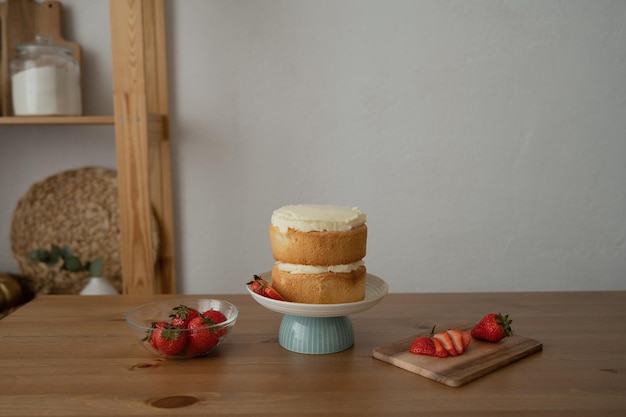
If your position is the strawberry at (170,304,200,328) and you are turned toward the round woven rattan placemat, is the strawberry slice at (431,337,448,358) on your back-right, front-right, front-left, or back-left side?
back-right

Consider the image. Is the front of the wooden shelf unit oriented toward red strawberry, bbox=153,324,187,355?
yes

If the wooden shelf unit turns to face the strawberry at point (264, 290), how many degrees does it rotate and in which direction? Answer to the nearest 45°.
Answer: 0° — it already faces it

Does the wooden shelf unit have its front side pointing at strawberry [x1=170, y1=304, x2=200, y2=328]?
yes

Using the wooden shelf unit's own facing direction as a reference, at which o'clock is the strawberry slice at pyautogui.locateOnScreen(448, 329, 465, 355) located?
The strawberry slice is roughly at 11 o'clock from the wooden shelf unit.

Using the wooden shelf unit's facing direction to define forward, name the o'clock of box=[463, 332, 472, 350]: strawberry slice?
The strawberry slice is roughly at 11 o'clock from the wooden shelf unit.

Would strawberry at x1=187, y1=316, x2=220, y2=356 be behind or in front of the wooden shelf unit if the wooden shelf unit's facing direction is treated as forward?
in front

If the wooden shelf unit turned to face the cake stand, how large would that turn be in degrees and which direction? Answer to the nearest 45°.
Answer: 0° — it already faces it

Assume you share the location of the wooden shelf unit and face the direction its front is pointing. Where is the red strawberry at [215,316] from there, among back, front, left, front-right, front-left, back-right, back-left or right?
front

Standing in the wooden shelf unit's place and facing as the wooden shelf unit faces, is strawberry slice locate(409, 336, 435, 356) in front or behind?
in front

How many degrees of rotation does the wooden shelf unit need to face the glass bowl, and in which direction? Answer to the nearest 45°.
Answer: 0° — it already faces it

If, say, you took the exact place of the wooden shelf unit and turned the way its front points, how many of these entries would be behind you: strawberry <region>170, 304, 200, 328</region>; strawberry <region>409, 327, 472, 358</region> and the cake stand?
0

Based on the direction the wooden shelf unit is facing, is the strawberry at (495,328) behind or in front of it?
in front

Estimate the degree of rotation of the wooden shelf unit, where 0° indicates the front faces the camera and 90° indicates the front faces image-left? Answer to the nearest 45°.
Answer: approximately 0°
